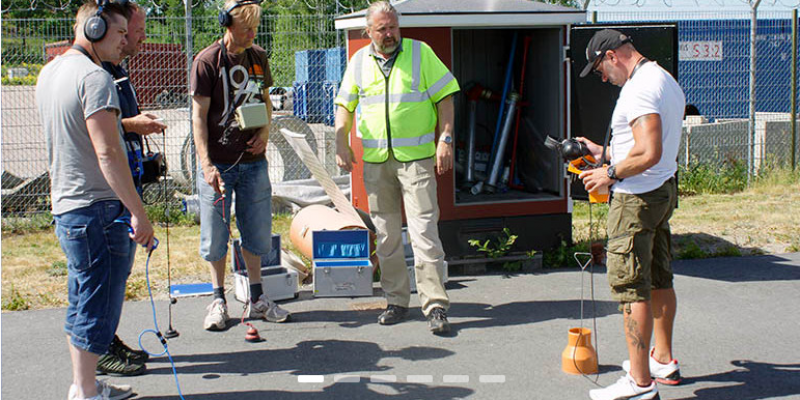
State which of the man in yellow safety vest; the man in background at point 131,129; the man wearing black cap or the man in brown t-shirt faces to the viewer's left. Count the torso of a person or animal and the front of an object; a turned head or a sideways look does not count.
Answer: the man wearing black cap

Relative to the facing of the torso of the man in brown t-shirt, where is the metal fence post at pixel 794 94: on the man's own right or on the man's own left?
on the man's own left

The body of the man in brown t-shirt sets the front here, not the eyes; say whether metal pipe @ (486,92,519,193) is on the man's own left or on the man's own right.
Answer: on the man's own left

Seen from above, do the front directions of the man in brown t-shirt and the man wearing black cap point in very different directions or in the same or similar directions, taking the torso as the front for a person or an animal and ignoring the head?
very different directions

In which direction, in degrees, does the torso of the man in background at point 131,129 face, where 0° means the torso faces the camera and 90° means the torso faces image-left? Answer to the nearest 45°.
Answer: approximately 270°

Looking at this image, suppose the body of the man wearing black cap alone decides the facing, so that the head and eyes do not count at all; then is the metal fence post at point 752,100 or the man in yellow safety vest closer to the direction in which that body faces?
the man in yellow safety vest

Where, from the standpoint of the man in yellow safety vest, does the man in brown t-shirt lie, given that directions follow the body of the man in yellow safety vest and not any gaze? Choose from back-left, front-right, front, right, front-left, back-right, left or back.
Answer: right

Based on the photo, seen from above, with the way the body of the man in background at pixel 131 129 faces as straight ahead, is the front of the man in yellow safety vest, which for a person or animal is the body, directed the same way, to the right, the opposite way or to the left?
to the right

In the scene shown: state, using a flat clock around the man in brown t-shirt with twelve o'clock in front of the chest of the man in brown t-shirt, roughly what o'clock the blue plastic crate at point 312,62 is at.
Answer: The blue plastic crate is roughly at 8 o'clock from the man in brown t-shirt.

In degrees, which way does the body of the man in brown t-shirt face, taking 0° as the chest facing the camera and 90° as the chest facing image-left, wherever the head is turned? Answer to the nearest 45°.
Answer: approximately 315°

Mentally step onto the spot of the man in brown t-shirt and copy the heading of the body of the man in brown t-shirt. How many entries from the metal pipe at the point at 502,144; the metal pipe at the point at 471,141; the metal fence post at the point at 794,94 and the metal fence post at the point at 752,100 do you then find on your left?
4

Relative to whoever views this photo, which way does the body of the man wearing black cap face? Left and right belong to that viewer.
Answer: facing to the left of the viewer

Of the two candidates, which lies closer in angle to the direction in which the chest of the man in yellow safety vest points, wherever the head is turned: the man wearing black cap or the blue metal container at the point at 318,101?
the man wearing black cap

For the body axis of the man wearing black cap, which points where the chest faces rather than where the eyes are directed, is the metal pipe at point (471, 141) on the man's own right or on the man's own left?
on the man's own right

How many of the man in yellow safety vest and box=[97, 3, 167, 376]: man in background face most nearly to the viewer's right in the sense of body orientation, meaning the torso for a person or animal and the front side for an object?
1

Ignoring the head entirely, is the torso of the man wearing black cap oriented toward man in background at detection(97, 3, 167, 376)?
yes
